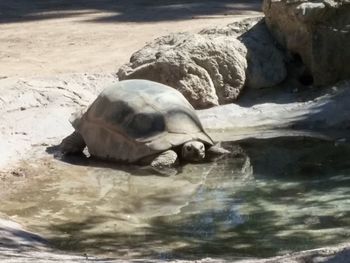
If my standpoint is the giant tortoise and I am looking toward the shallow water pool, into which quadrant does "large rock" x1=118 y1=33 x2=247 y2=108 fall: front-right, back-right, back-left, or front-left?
back-left

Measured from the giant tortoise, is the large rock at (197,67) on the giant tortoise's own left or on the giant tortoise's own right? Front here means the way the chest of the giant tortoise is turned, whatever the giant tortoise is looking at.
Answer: on the giant tortoise's own left

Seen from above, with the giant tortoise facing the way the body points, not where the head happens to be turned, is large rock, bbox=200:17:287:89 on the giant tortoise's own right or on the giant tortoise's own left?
on the giant tortoise's own left

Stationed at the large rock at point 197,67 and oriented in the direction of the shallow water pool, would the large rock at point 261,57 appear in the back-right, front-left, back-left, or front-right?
back-left

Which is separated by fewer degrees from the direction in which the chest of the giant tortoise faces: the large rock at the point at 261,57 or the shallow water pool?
the shallow water pool

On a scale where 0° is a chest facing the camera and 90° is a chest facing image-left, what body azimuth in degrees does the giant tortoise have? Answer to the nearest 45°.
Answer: approximately 315°

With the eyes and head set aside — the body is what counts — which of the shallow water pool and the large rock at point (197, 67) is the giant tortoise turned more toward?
the shallow water pool
